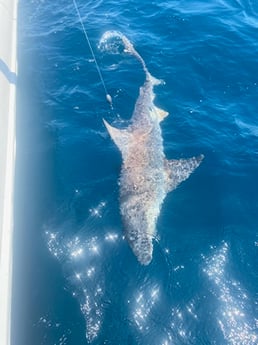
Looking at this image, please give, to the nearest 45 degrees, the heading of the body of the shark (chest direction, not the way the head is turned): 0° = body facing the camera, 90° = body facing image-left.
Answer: approximately 0°
